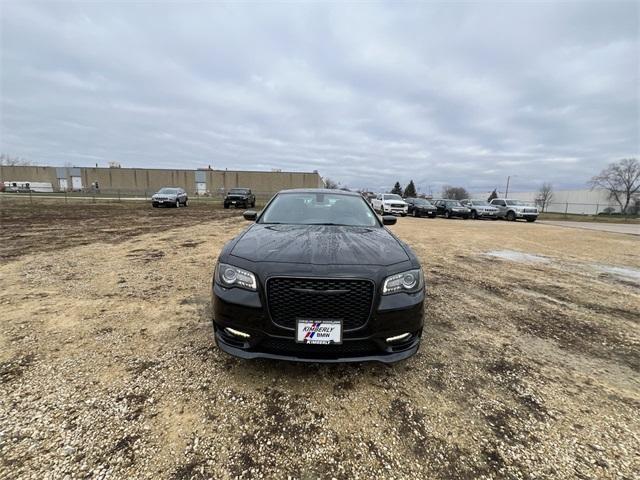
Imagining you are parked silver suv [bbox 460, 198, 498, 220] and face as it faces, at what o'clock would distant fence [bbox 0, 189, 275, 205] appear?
The distant fence is roughly at 4 o'clock from the parked silver suv.

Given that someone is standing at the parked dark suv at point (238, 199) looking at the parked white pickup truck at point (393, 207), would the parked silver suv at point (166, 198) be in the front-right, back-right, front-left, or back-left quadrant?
back-right

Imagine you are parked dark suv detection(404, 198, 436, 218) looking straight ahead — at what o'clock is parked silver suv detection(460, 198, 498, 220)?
The parked silver suv is roughly at 10 o'clock from the parked dark suv.

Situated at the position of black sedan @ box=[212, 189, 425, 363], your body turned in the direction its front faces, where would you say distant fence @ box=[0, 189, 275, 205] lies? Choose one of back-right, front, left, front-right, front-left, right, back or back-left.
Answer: back-right

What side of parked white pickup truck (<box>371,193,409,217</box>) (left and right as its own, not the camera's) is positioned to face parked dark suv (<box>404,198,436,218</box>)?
left

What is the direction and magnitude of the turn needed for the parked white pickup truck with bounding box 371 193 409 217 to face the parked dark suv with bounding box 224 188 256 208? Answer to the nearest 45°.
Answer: approximately 135° to its right

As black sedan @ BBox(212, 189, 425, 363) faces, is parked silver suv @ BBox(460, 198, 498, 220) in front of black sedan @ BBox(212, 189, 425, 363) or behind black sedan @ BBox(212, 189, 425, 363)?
behind

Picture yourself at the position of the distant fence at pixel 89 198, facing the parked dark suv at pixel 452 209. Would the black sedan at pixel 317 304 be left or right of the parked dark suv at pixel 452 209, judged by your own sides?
right

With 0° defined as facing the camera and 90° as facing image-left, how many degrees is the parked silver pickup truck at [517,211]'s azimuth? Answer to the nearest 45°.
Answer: approximately 315°

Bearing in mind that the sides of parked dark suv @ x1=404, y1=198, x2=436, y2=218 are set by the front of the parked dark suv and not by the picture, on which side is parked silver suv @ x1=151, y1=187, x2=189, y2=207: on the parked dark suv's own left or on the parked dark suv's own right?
on the parked dark suv's own right

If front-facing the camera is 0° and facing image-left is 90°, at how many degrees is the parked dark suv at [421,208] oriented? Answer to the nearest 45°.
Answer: approximately 315°

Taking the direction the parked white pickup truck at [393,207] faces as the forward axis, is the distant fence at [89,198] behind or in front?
behind
